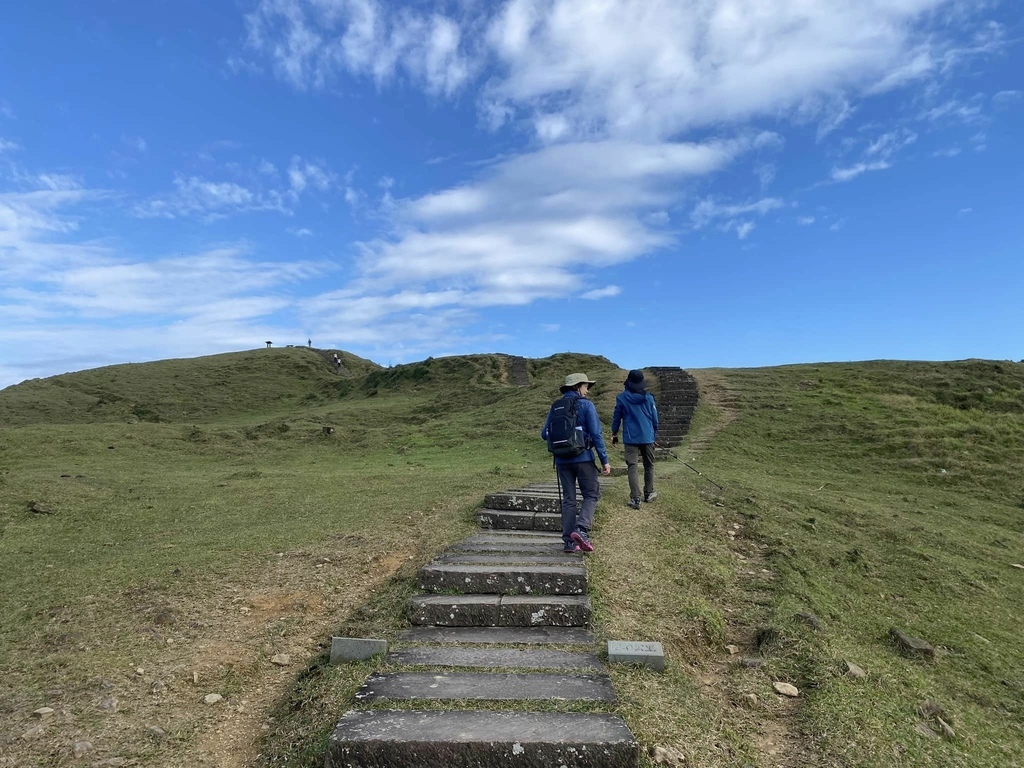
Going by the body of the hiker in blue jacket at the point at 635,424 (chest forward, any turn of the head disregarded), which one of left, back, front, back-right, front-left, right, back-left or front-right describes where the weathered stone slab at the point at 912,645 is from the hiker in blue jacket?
back-right

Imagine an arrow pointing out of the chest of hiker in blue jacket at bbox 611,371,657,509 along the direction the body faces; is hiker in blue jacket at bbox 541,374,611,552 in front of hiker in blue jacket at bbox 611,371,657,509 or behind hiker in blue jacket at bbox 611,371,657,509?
behind

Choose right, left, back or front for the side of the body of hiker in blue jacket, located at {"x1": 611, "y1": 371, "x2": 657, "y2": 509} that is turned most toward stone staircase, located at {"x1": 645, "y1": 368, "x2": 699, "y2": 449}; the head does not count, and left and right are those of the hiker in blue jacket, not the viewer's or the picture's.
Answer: front

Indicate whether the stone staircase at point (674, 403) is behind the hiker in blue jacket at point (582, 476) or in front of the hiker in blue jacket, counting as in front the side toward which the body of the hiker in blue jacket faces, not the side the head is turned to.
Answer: in front

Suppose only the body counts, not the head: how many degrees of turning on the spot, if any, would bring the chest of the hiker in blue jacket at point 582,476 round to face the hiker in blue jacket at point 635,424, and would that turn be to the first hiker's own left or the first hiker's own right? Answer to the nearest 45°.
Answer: approximately 45° to the first hiker's own left

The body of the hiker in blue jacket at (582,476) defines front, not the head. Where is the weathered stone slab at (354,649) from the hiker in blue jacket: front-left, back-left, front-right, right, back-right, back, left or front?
back

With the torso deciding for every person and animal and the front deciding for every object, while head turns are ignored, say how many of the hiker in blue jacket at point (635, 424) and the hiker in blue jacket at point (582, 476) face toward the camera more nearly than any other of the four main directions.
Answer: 0

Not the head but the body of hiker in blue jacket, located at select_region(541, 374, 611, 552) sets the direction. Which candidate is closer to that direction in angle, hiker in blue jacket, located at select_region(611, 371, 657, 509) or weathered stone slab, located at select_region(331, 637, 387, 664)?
the hiker in blue jacket

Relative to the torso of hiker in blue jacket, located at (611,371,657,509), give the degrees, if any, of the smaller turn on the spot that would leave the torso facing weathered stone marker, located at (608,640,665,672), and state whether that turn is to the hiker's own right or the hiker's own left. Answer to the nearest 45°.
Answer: approximately 180°

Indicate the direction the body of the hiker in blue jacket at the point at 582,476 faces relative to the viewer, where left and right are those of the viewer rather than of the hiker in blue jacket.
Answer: facing away from the viewer and to the right of the viewer

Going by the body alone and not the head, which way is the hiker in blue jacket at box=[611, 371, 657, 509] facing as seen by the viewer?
away from the camera

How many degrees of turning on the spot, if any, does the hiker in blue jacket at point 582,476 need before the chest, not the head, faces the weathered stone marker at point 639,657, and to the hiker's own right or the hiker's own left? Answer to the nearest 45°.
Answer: approximately 135° to the hiker's own right
